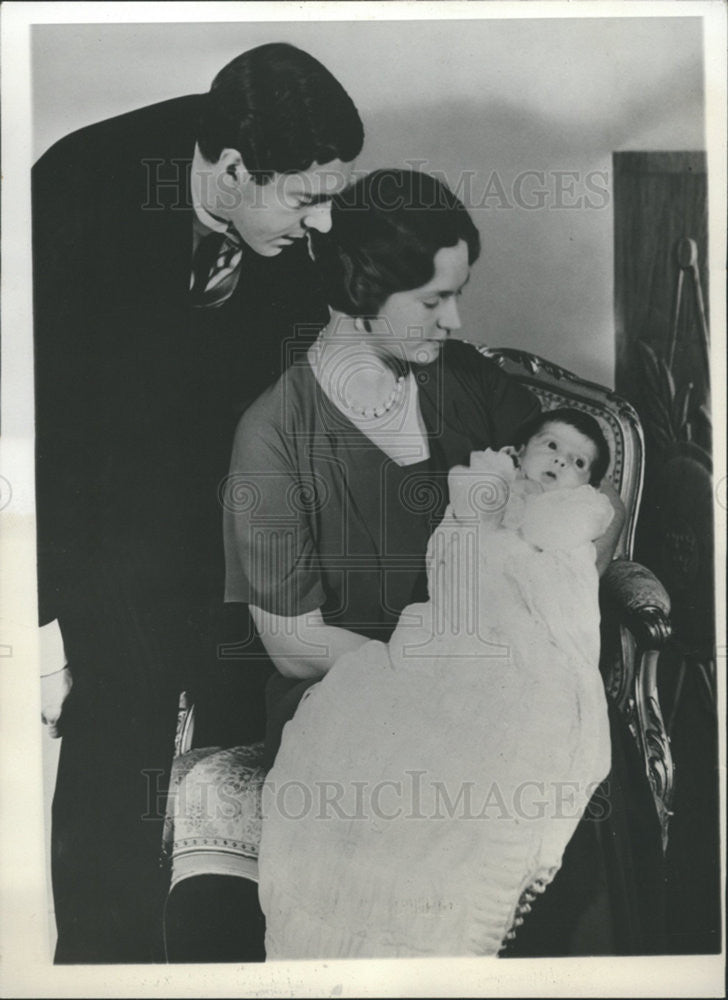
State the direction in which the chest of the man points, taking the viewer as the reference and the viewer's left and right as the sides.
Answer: facing the viewer and to the right of the viewer

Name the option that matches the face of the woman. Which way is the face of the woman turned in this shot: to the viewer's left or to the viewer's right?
to the viewer's right
